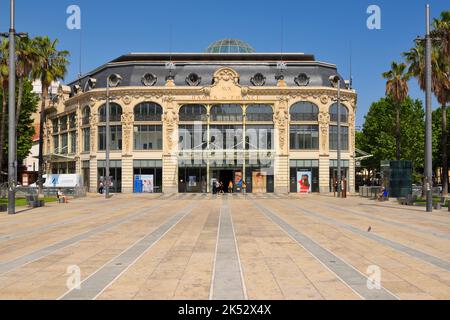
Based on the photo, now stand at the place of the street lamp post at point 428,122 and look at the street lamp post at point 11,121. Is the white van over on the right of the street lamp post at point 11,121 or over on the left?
right

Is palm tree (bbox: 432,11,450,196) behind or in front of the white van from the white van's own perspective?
behind

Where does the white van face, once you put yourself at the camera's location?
facing to the left of the viewer
